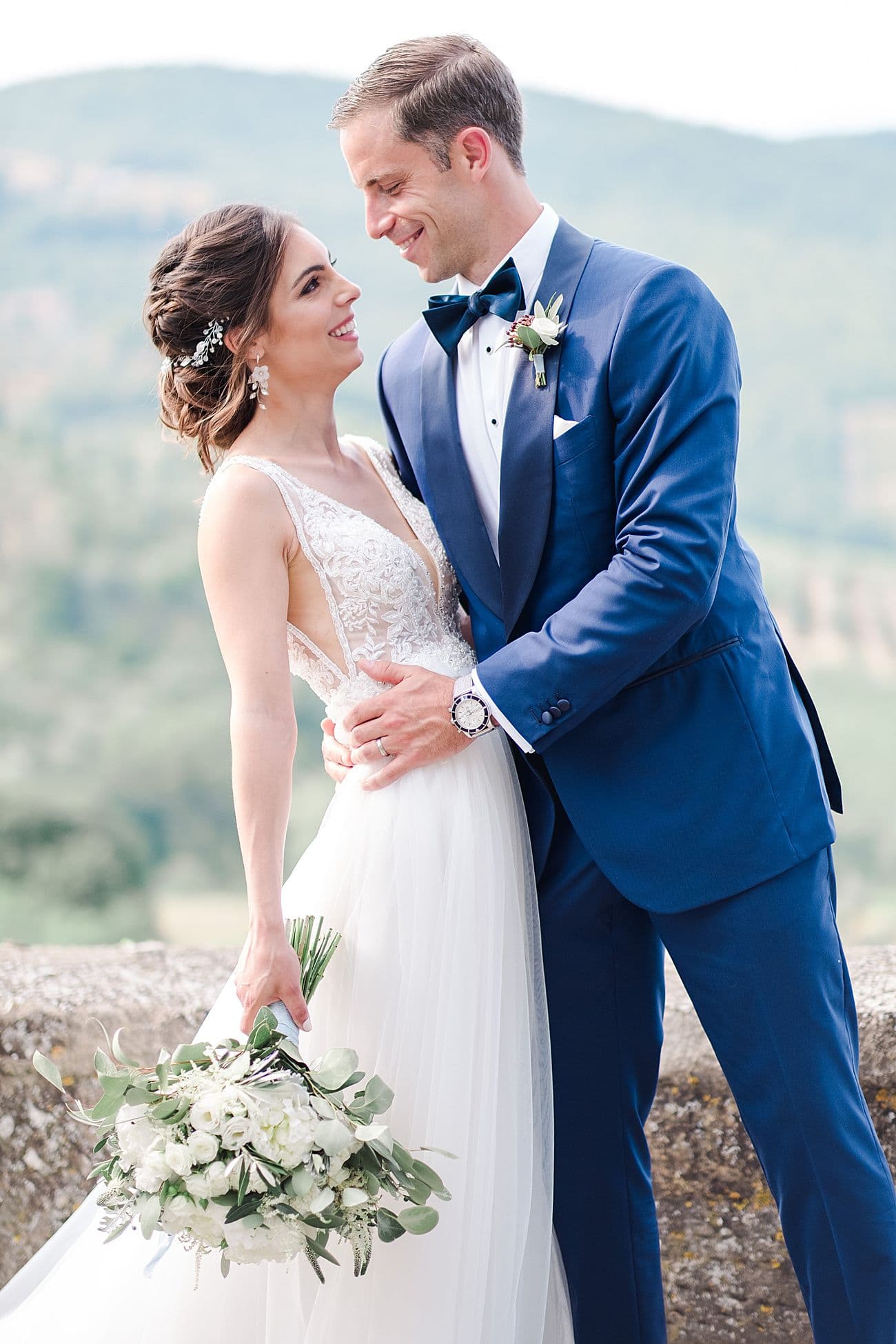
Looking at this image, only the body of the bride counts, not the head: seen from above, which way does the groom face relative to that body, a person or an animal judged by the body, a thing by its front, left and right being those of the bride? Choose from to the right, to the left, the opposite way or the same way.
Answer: to the right

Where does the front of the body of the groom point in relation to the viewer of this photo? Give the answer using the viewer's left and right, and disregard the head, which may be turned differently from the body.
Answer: facing the viewer and to the left of the viewer

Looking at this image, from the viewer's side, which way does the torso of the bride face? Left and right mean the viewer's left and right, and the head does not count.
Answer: facing the viewer and to the right of the viewer

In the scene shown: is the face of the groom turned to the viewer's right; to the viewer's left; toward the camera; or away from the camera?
to the viewer's left

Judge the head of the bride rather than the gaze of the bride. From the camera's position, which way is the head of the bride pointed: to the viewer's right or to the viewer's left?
to the viewer's right

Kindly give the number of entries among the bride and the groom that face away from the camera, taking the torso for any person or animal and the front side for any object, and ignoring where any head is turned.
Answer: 0
